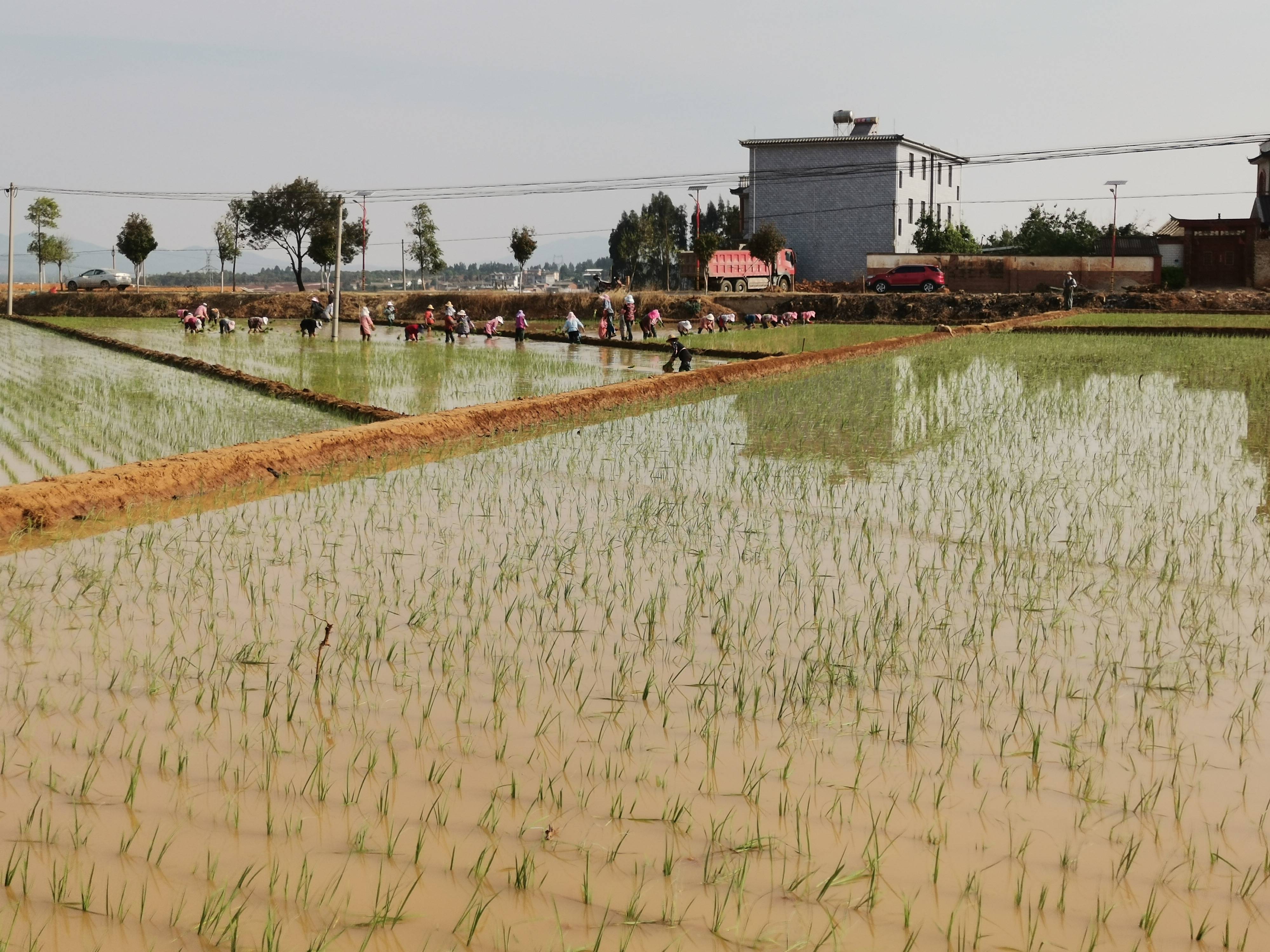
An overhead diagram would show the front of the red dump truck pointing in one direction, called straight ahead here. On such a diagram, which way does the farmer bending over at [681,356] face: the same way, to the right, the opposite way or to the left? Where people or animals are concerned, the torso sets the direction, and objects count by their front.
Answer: the opposite way

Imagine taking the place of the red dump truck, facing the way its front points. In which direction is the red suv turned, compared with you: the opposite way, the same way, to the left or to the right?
the opposite way

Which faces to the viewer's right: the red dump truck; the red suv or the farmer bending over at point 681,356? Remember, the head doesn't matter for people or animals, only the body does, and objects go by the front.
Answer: the red dump truck

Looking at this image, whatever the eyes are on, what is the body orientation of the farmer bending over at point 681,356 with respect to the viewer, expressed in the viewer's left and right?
facing to the left of the viewer

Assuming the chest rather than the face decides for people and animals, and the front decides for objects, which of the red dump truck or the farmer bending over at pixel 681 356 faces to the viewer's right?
the red dump truck

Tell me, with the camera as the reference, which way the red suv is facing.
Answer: facing to the left of the viewer

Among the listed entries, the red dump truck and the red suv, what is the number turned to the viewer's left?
1

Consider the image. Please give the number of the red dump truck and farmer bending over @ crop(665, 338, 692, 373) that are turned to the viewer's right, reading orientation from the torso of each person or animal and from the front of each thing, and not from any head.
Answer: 1

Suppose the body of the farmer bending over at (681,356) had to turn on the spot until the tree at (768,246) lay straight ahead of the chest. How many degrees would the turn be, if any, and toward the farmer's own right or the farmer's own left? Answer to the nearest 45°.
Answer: approximately 90° to the farmer's own right

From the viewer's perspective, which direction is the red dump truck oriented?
to the viewer's right

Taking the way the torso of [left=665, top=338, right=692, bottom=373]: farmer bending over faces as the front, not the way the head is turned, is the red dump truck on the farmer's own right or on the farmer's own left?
on the farmer's own right
